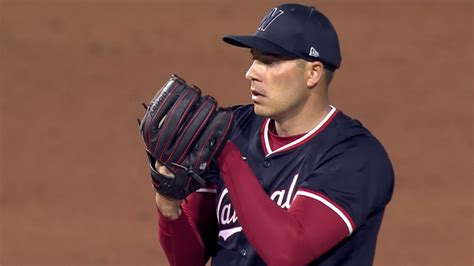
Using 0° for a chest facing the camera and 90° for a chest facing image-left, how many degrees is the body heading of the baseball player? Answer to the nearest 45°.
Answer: approximately 45°

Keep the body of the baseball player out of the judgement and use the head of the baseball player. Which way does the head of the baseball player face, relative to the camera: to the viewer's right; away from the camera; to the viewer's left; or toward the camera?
to the viewer's left
